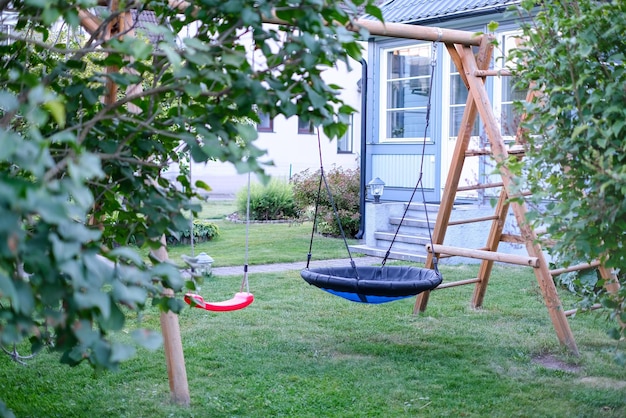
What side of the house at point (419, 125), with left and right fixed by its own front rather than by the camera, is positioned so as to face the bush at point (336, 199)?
right

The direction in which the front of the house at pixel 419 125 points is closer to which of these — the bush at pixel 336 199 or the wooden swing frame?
the wooden swing frame

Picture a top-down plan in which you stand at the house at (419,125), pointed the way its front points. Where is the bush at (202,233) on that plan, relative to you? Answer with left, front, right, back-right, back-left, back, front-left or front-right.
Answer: front-right

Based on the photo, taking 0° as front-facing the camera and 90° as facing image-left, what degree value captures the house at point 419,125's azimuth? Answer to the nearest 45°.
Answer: approximately 45°

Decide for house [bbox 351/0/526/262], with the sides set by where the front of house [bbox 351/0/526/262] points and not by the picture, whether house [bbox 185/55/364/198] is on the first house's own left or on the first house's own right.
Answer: on the first house's own right

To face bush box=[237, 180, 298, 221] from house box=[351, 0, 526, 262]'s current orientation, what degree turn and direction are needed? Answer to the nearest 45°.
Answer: approximately 90° to its right
